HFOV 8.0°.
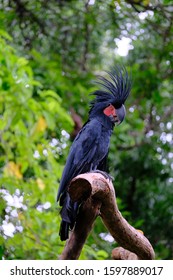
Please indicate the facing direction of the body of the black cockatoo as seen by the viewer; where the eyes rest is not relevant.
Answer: to the viewer's right
